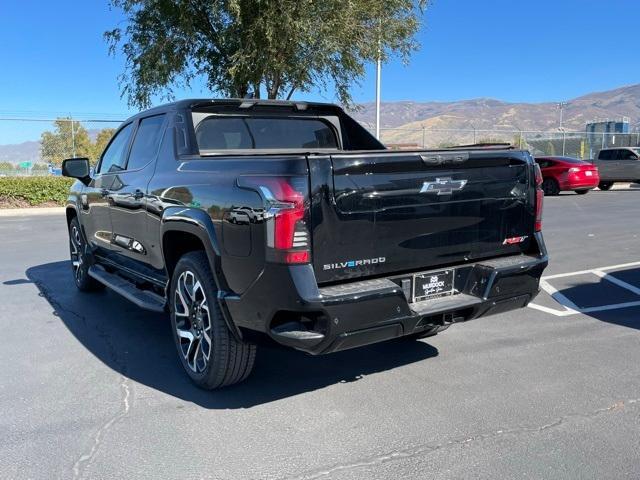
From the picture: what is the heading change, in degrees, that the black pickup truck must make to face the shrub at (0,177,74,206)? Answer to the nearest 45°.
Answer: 0° — it already faces it

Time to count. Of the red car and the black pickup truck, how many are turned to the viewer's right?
0

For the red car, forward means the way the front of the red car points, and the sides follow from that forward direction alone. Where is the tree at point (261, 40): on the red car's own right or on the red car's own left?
on the red car's own left

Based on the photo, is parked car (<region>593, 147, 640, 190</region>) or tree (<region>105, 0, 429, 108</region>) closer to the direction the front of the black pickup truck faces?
the tree

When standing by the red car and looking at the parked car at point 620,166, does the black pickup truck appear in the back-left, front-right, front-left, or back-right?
back-right

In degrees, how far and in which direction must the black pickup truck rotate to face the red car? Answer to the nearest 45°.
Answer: approximately 90° to its right

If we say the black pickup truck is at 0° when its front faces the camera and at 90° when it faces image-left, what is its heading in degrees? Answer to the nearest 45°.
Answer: approximately 135°

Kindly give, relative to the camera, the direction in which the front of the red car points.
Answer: facing away from the viewer and to the left of the viewer

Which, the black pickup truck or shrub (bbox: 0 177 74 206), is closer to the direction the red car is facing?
the shrub

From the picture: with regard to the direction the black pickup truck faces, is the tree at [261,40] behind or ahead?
ahead

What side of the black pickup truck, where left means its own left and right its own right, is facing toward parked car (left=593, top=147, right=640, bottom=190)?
right
